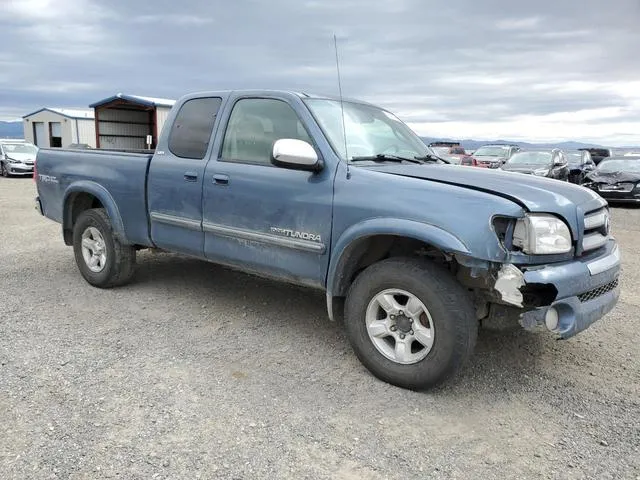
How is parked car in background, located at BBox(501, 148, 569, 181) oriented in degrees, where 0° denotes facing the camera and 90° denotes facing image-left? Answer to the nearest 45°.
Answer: approximately 45°

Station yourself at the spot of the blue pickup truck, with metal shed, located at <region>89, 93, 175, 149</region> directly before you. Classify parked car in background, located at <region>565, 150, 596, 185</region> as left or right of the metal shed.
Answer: right

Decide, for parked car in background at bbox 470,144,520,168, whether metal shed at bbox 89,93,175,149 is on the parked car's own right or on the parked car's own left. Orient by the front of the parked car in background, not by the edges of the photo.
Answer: on the parked car's own right

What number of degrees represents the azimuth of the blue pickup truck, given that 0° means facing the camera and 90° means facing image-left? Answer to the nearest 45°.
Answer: approximately 315°

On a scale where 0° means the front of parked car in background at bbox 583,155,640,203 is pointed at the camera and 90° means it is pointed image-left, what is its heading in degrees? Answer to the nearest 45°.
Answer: approximately 45°

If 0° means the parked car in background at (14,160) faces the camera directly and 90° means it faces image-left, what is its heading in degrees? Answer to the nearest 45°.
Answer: approximately 315°

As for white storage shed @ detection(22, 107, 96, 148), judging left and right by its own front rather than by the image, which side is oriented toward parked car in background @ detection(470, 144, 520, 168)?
left

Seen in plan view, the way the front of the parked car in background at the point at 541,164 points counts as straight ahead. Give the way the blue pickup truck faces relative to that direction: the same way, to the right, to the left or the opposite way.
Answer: to the left

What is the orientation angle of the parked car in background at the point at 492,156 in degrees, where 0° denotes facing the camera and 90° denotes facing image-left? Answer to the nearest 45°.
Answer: approximately 45°

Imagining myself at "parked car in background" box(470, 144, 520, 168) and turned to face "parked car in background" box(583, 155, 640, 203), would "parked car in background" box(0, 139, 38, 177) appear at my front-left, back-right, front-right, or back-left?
back-right
